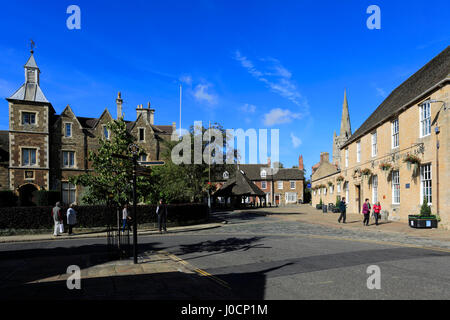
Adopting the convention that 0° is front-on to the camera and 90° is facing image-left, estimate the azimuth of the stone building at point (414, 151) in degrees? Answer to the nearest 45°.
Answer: approximately 45°

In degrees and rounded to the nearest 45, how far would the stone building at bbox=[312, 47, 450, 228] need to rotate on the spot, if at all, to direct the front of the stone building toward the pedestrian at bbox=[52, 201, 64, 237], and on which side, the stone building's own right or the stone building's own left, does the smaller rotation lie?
0° — it already faces them
